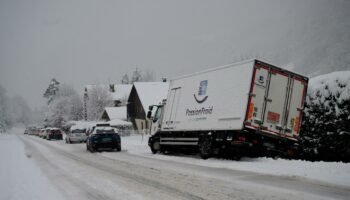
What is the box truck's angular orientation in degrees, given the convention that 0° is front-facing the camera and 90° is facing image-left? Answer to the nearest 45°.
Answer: approximately 135°

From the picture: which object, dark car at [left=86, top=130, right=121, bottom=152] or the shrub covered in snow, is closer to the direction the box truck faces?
the dark car

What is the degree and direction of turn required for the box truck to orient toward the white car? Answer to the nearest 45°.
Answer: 0° — it already faces it

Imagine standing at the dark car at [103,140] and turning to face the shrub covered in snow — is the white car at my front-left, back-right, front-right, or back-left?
back-left

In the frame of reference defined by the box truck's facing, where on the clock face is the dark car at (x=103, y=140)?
The dark car is roughly at 12 o'clock from the box truck.
